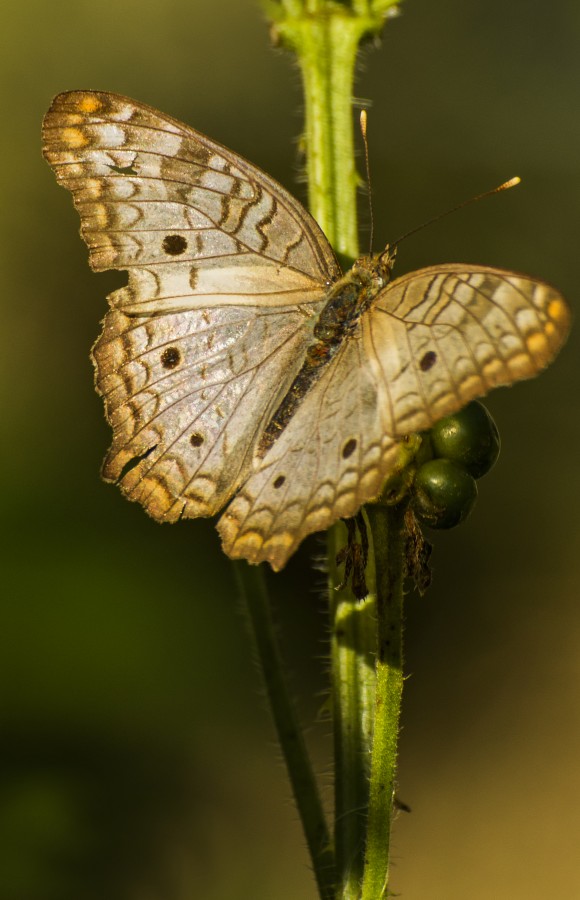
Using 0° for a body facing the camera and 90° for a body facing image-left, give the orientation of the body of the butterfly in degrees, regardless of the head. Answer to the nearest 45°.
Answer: approximately 225°
